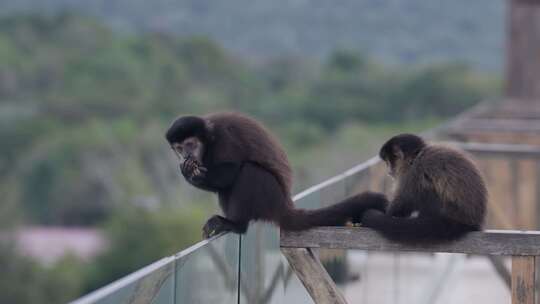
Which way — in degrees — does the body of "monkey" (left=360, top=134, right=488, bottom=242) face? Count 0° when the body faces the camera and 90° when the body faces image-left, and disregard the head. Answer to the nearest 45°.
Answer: approximately 90°

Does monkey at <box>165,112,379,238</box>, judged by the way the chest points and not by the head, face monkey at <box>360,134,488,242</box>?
no

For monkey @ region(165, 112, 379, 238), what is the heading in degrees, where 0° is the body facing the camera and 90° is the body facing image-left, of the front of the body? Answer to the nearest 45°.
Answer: approximately 90°

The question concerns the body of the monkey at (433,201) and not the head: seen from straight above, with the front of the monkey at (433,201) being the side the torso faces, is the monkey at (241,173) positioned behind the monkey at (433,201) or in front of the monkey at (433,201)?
in front

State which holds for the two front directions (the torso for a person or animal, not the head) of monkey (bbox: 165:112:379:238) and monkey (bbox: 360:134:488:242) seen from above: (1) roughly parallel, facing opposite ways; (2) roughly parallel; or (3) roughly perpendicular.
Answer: roughly parallel

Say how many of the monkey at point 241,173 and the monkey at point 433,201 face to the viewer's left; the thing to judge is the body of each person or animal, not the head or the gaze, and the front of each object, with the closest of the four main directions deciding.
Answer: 2
